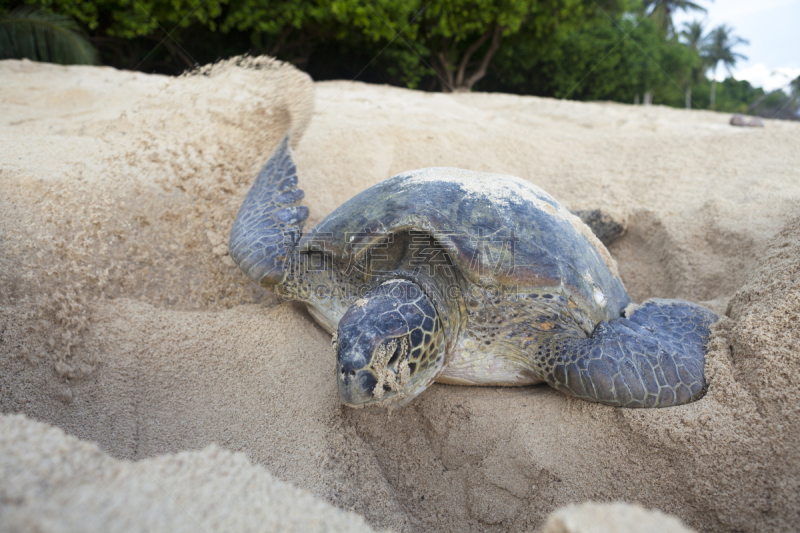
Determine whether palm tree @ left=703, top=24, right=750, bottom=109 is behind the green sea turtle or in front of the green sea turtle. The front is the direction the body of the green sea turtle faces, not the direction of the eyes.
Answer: behind

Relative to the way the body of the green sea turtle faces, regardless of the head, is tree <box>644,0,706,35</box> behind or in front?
behind

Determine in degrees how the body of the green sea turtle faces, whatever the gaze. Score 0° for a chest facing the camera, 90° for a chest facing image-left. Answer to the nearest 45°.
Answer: approximately 45°

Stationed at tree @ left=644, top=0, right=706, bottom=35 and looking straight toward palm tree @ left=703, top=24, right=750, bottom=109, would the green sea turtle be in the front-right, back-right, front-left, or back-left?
back-right
